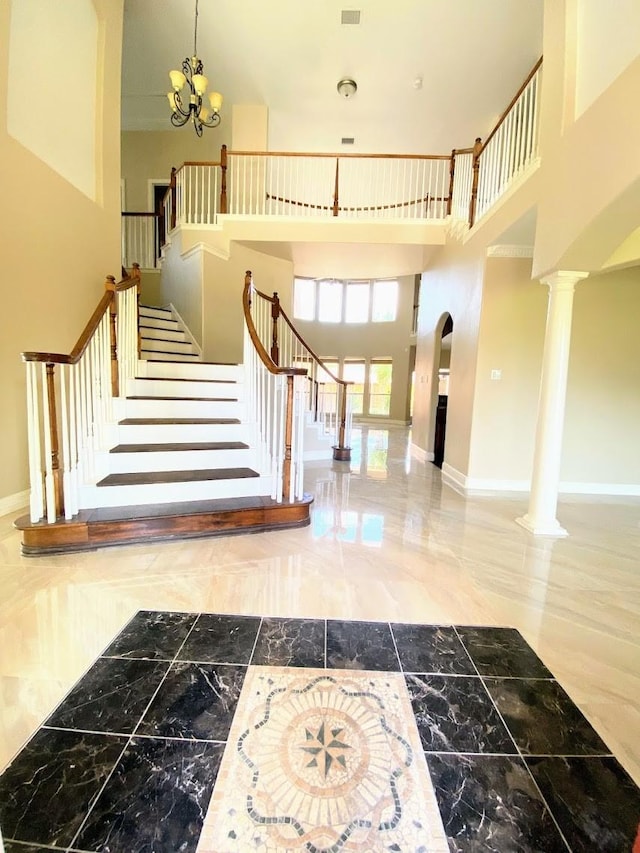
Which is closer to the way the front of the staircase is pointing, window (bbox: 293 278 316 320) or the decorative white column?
the decorative white column

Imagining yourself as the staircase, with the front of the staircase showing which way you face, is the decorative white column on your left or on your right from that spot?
on your left

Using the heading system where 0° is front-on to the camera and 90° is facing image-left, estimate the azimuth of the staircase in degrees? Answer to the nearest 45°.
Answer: approximately 0°

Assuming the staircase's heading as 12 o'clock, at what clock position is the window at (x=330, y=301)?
The window is roughly at 7 o'clock from the staircase.

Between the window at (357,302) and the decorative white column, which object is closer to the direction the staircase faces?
the decorative white column

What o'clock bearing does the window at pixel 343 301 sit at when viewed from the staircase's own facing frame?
The window is roughly at 7 o'clock from the staircase.

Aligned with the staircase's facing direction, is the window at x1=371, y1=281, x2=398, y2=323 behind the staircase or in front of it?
behind

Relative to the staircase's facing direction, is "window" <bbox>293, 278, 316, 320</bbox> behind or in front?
behind

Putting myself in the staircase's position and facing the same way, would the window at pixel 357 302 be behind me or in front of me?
behind
